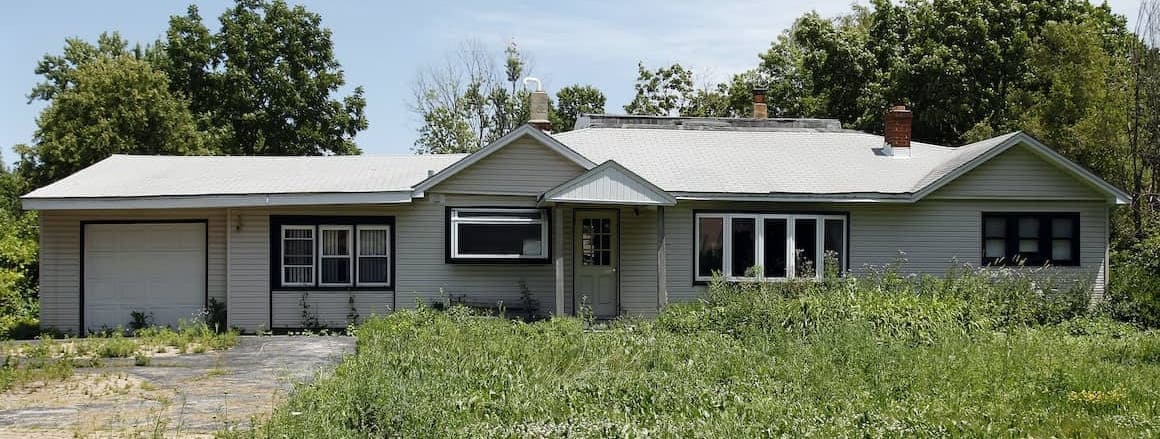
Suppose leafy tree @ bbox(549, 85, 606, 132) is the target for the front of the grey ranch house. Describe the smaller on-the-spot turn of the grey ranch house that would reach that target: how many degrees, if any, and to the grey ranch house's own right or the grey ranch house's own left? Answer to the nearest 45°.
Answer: approximately 180°

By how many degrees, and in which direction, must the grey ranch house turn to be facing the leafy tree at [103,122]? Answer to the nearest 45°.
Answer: approximately 135° to its right

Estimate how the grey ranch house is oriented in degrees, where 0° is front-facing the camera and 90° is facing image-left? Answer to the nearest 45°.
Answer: approximately 0°

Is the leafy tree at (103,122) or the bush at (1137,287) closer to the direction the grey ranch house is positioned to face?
the bush

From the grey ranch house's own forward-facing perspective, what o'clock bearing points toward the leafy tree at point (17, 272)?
The leafy tree is roughly at 3 o'clock from the grey ranch house.

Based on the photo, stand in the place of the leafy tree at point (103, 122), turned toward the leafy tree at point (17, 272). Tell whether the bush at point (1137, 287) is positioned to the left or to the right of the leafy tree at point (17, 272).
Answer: left

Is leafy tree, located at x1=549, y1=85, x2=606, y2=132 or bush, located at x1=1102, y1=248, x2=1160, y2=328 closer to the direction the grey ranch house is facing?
the bush

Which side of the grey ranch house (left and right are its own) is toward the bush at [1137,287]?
left
